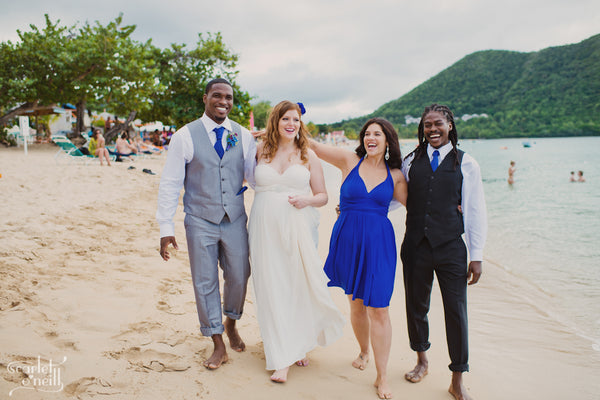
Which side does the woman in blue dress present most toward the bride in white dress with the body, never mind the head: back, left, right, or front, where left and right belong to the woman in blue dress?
right

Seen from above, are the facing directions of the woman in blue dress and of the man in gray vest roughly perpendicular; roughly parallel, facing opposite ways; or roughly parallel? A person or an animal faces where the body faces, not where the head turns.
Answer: roughly parallel

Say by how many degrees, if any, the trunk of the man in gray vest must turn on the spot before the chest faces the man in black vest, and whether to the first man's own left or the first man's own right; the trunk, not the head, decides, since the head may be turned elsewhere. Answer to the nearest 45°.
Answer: approximately 90° to the first man's own left

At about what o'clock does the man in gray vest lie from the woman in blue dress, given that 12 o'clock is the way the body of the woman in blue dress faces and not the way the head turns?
The man in gray vest is roughly at 3 o'clock from the woman in blue dress.

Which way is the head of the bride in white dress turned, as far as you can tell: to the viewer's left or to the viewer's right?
to the viewer's right

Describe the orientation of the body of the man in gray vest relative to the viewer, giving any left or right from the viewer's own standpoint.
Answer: facing the viewer

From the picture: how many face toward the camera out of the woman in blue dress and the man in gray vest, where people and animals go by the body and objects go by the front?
2

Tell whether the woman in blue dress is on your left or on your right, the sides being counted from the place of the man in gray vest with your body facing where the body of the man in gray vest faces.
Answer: on your left

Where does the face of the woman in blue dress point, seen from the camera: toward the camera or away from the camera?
toward the camera

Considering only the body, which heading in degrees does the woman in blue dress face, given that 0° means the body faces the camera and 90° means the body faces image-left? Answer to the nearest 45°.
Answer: approximately 0°
